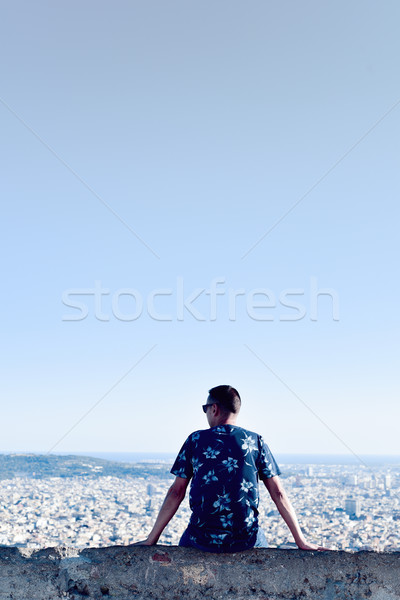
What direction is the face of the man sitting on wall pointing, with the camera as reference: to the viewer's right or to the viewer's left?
to the viewer's left

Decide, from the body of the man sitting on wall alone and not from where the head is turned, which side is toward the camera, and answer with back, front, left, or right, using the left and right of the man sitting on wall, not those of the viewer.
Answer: back
